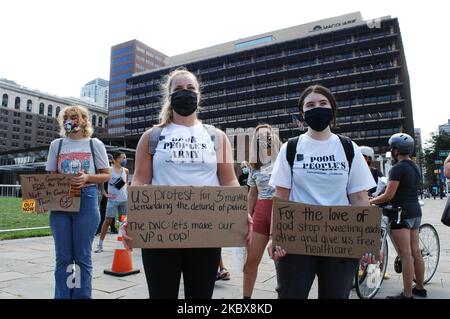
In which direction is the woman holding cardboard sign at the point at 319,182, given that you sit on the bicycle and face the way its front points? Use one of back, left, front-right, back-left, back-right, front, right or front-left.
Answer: front-left

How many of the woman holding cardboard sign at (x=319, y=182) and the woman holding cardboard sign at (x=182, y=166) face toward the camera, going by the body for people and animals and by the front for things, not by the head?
2

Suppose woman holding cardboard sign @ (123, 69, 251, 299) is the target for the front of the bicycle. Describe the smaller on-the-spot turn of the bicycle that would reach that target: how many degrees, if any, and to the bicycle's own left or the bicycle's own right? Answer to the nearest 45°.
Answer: approximately 45° to the bicycle's own left

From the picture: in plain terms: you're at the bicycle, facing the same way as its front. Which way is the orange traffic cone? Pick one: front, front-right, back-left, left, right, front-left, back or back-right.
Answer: front-right

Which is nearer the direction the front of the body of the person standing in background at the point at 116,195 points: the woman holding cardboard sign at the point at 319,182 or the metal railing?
the woman holding cardboard sign

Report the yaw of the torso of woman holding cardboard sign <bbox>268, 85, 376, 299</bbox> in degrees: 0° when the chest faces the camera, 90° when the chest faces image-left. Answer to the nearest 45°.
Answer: approximately 0°
